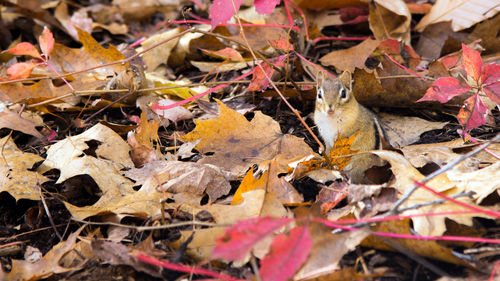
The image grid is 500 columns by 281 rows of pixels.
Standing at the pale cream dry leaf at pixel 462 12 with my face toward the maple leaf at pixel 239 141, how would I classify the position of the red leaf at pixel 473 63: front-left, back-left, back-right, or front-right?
front-left

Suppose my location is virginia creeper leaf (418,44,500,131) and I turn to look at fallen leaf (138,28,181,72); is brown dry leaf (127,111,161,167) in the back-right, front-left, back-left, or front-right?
front-left

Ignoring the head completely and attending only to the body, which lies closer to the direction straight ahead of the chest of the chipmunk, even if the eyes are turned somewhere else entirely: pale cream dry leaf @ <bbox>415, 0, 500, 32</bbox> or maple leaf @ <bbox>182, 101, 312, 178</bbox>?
the maple leaf

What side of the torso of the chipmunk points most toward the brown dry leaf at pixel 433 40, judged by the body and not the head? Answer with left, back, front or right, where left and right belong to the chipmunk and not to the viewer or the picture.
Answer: back

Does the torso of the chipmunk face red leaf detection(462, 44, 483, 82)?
no

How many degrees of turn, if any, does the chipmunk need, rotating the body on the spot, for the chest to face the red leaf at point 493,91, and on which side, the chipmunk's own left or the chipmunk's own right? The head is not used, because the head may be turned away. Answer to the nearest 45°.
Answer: approximately 135° to the chipmunk's own left

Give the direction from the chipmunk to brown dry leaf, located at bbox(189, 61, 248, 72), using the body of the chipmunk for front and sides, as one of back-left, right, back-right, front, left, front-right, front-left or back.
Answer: right

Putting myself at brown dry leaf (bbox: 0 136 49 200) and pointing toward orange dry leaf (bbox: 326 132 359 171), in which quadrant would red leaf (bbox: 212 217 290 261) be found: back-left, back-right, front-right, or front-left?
front-right

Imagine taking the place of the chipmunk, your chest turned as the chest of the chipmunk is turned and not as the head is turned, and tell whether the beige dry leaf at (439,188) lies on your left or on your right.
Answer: on your left

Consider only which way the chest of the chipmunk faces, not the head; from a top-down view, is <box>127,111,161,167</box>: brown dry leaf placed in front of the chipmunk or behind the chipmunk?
in front

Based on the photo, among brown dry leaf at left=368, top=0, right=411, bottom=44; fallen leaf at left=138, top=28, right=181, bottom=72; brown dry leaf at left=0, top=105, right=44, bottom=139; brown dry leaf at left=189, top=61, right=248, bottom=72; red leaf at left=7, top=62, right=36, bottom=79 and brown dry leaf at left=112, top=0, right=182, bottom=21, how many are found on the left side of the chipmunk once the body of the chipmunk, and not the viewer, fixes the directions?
0

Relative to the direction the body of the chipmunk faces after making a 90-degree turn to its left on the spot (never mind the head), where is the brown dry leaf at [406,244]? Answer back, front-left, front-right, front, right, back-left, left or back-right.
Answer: front-right

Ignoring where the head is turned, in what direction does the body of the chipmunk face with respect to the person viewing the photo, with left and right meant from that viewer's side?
facing the viewer and to the left of the viewer

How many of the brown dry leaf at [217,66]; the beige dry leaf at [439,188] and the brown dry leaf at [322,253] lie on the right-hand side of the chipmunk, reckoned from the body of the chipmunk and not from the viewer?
1

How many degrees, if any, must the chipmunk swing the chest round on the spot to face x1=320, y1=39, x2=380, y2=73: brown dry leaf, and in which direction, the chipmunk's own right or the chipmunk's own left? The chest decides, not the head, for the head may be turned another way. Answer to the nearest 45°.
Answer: approximately 135° to the chipmunk's own right
